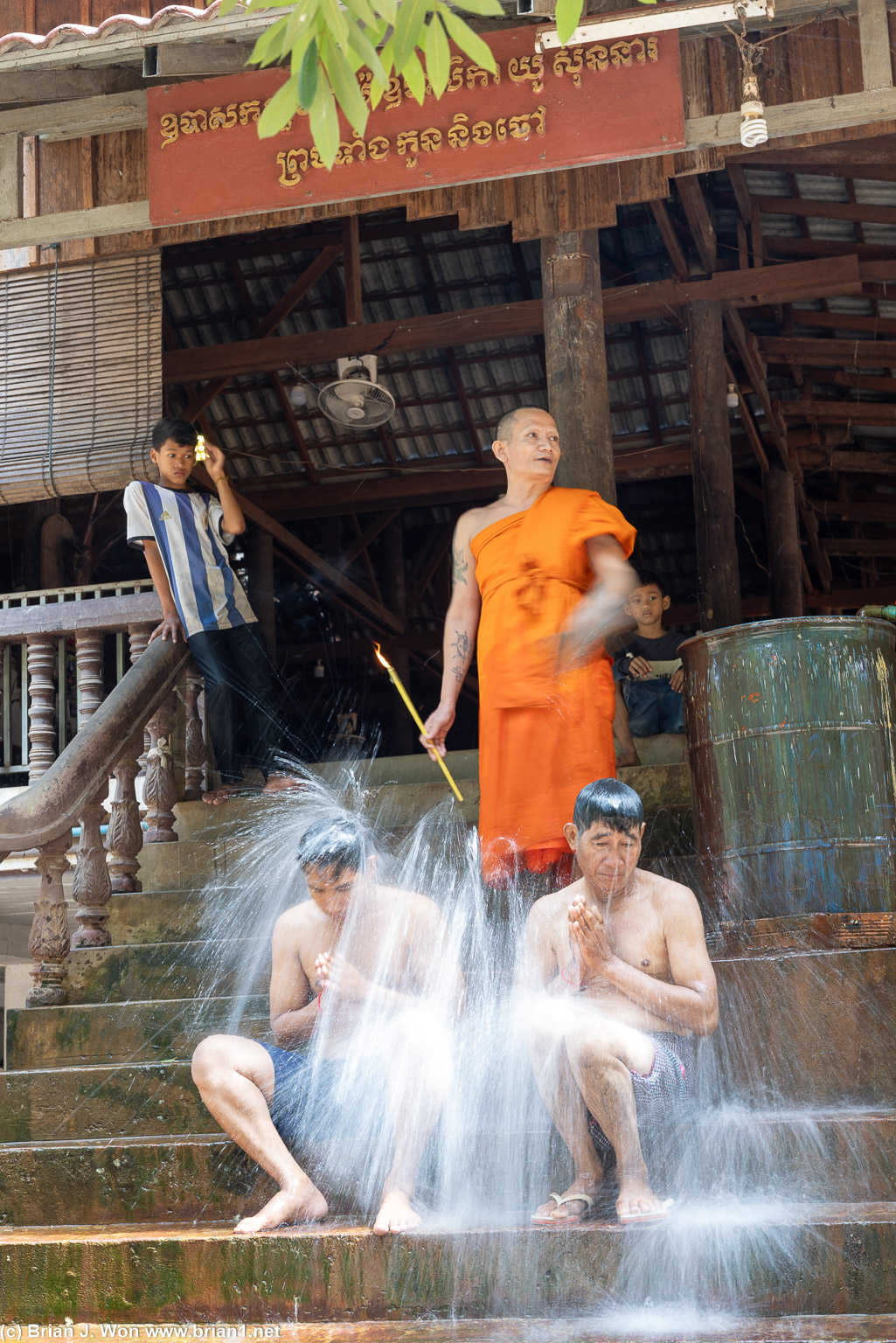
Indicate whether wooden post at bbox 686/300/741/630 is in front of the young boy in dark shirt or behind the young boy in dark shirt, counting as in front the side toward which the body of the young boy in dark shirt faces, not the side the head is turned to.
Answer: behind

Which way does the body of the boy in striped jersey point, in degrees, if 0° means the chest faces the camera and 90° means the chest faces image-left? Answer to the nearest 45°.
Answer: approximately 0°

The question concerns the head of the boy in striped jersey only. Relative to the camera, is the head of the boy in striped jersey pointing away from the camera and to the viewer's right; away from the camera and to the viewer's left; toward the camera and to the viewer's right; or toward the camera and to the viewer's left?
toward the camera and to the viewer's right

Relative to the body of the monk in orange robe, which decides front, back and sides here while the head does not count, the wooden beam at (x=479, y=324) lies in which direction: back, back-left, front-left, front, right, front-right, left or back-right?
back

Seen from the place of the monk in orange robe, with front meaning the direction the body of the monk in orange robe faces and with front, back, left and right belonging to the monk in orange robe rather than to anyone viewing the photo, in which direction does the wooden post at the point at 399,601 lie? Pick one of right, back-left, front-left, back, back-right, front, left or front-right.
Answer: back
